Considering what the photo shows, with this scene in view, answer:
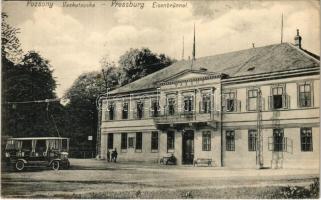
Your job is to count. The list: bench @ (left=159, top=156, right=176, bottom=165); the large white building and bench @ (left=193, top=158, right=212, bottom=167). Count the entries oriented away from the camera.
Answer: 0

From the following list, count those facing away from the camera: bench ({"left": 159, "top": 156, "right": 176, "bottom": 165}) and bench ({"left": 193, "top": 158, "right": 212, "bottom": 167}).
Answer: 0

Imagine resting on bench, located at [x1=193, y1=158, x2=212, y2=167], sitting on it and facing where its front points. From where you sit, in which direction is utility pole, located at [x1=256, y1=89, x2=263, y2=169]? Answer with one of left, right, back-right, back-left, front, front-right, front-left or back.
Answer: left

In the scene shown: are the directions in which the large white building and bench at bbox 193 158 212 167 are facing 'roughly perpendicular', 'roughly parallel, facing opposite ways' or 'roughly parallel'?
roughly parallel

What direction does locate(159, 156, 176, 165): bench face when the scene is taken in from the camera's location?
facing the viewer and to the left of the viewer

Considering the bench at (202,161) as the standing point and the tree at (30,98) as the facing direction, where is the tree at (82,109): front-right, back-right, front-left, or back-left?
front-right

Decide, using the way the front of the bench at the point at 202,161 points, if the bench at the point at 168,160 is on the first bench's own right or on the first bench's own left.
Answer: on the first bench's own right

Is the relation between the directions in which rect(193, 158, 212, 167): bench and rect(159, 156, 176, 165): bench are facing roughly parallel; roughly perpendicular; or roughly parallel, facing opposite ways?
roughly parallel

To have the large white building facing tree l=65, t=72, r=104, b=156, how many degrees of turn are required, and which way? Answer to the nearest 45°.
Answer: approximately 45° to its right
